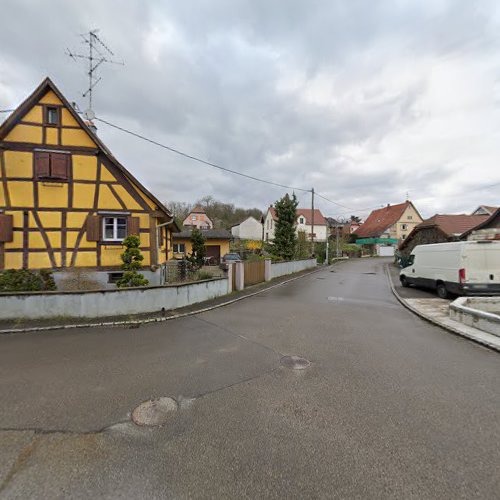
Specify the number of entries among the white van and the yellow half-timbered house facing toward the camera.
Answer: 1

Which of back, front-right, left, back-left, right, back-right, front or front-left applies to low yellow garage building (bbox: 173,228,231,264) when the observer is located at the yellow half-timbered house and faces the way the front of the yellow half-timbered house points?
back-left

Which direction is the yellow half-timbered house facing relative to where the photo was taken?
toward the camera

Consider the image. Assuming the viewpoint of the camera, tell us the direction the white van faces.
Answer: facing away from the viewer and to the left of the viewer

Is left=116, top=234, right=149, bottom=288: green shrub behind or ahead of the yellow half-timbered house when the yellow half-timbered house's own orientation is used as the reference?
ahead

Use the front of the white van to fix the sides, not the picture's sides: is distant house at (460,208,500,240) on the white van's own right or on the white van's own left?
on the white van's own right

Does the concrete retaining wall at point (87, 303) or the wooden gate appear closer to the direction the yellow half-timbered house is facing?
the concrete retaining wall

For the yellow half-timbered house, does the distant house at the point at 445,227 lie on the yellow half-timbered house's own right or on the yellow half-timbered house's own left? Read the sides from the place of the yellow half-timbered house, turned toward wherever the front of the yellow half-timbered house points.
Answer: on the yellow half-timbered house's own left

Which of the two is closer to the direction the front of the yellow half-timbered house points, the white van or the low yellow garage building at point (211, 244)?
the white van

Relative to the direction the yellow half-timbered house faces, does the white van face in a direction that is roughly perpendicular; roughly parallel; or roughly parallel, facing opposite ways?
roughly parallel, facing opposite ways

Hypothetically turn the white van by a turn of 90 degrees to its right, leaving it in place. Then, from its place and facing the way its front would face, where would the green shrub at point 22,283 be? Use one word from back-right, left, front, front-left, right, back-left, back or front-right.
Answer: back

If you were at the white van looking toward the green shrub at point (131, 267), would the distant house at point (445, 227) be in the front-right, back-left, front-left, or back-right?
back-right

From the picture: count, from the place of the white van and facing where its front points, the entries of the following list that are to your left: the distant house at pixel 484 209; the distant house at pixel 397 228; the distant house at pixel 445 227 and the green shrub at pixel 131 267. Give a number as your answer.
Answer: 1

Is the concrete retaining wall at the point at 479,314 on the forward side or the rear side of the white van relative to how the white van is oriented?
on the rear side

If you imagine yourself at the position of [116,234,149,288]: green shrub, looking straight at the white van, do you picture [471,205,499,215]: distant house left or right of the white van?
left
